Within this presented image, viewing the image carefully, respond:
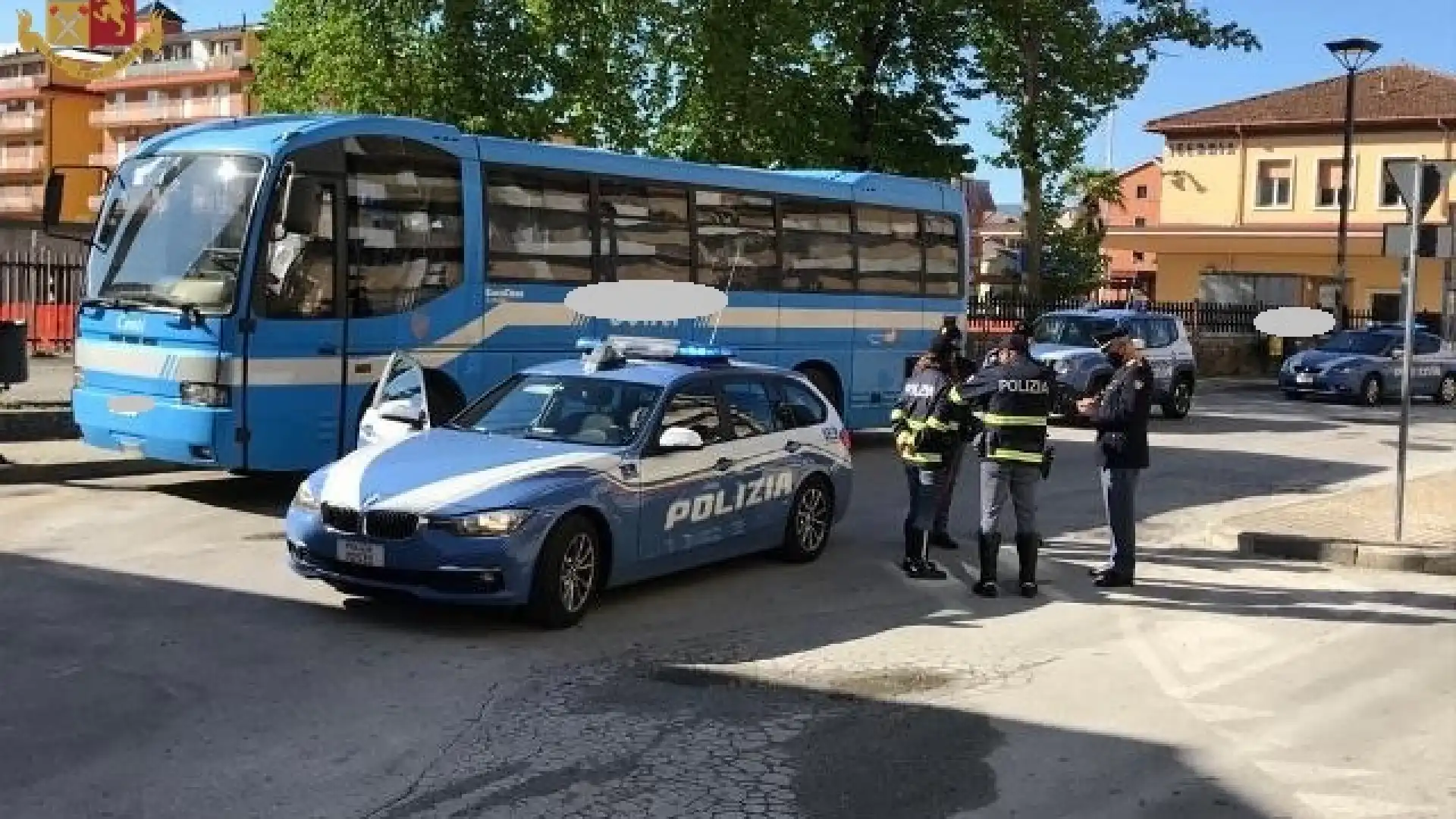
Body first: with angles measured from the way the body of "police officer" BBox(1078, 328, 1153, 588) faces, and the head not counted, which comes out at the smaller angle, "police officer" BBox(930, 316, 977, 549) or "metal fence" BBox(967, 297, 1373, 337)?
the police officer

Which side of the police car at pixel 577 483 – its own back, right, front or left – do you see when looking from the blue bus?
right

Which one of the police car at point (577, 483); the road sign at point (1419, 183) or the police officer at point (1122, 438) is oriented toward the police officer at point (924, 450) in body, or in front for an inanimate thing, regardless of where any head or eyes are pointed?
the police officer at point (1122, 438)

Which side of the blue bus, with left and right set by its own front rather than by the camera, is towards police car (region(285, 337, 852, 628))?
left

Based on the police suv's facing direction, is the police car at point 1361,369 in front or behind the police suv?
behind

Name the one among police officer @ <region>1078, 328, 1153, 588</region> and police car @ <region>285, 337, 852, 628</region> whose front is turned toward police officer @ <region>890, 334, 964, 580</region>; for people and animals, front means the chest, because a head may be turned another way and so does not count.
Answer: police officer @ <region>1078, 328, 1153, 588</region>

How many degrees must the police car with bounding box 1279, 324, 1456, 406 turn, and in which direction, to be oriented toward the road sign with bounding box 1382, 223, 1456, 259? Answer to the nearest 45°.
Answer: approximately 45° to its left

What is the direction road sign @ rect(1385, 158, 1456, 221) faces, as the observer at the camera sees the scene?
facing away from the viewer

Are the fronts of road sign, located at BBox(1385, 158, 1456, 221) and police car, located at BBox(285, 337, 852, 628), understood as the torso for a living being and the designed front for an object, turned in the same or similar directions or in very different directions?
very different directions

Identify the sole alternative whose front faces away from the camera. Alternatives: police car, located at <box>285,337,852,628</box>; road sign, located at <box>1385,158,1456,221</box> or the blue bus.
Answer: the road sign

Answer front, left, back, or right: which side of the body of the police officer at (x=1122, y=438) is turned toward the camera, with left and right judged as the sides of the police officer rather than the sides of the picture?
left

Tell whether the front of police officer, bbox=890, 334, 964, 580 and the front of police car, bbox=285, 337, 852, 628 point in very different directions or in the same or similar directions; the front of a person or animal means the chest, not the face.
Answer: very different directions

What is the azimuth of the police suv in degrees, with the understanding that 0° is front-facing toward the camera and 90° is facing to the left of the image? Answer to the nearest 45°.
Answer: approximately 45°

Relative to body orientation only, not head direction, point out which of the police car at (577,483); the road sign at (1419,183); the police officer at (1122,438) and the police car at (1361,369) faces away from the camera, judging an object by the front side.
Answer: the road sign
